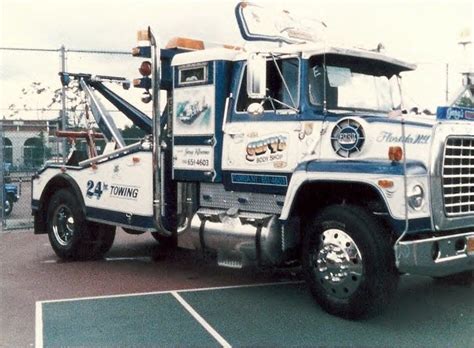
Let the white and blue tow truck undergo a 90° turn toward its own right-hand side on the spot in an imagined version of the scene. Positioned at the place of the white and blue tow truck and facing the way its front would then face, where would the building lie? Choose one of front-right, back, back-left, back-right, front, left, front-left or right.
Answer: right

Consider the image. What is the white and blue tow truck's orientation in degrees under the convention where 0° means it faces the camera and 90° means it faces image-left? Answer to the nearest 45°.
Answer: approximately 315°
